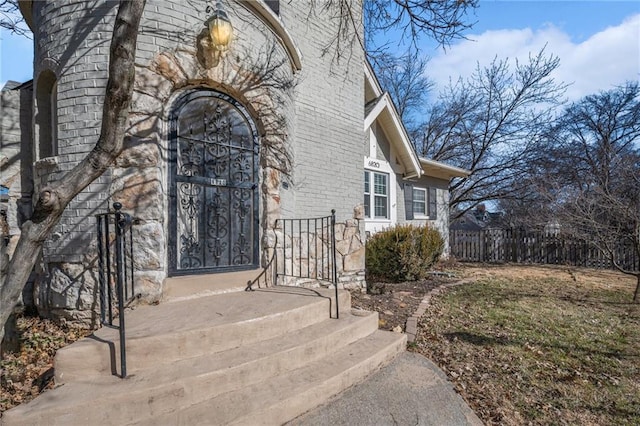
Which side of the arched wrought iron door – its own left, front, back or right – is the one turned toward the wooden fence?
left

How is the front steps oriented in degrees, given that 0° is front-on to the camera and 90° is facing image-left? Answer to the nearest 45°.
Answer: approximately 315°

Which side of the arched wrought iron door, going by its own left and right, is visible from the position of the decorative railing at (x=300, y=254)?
left

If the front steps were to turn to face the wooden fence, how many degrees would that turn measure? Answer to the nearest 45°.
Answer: approximately 90° to its left
